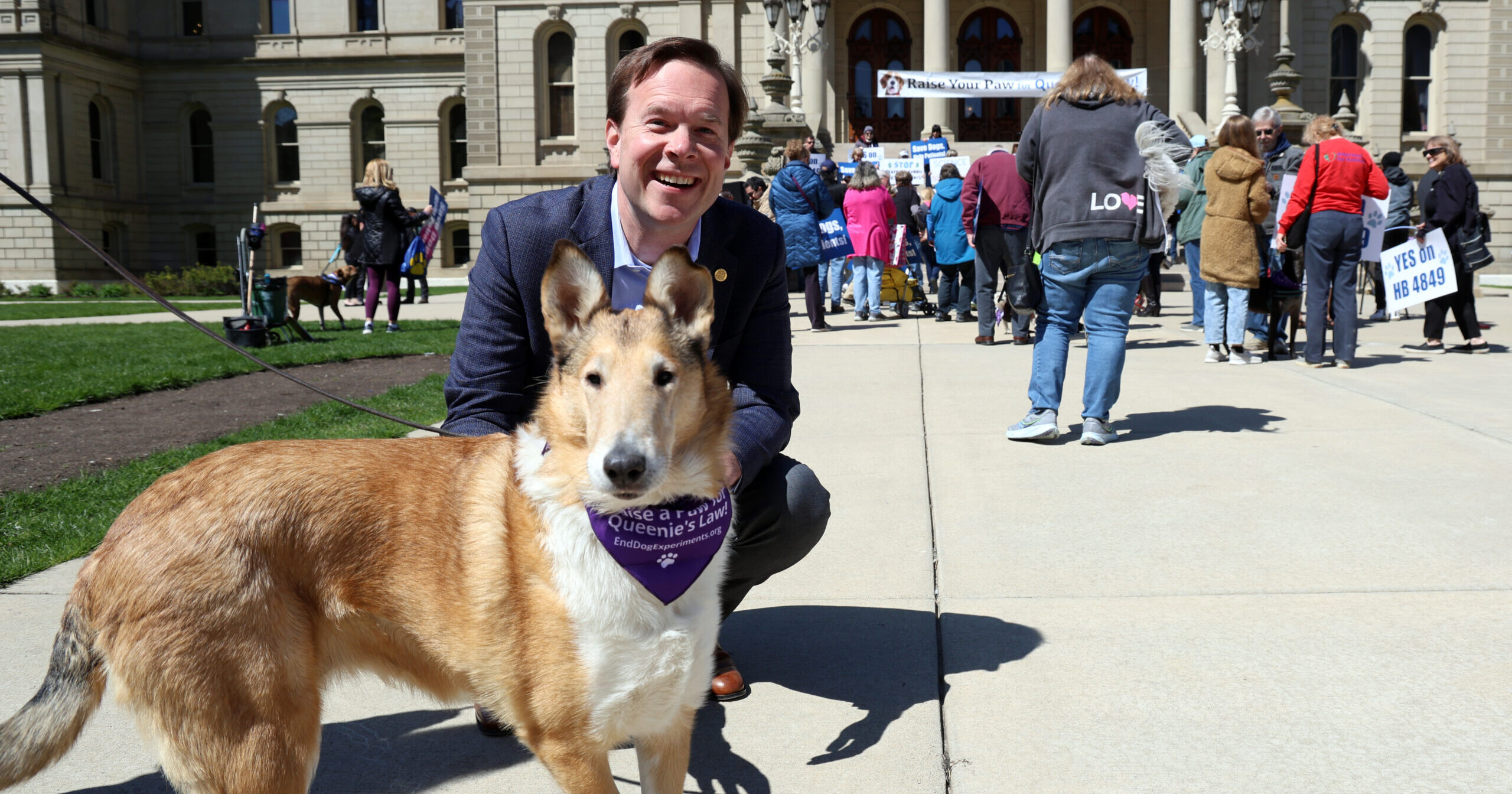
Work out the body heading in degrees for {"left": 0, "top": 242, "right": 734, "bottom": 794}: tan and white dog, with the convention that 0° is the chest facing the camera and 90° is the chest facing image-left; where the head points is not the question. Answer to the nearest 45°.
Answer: approximately 315°

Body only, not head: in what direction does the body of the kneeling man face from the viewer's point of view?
toward the camera

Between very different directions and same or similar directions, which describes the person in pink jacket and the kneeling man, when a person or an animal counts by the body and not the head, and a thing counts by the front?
very different directions

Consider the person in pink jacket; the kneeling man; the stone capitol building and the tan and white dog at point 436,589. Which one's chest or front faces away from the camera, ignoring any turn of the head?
the person in pink jacket

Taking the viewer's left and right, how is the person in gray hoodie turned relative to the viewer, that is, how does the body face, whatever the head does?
facing away from the viewer

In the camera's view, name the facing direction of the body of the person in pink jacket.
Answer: away from the camera

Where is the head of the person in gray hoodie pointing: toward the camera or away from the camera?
away from the camera

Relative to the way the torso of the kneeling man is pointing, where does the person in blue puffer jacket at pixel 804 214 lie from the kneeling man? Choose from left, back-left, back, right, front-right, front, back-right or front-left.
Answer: back

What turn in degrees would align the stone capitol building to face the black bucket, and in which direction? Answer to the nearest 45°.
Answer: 0° — it already faces it

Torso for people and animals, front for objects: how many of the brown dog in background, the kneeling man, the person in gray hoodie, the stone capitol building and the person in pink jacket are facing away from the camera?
2

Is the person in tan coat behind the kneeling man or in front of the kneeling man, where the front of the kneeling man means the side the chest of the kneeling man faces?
behind

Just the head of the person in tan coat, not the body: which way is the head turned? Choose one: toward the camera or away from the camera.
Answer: away from the camera
